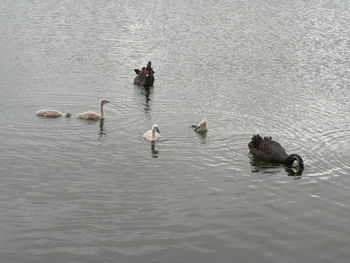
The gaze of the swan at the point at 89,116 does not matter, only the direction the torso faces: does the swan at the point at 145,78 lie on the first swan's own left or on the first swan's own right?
on the first swan's own left

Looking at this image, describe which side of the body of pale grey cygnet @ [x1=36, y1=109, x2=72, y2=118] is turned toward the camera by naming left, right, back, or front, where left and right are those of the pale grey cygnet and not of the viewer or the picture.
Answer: right

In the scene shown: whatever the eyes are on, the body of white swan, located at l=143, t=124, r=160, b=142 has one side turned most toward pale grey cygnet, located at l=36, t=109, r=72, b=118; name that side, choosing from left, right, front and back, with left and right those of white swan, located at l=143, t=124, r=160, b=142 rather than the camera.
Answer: back

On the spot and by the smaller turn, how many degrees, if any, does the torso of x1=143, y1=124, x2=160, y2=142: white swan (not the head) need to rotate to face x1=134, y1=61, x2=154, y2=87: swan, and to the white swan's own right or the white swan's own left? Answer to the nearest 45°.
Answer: approximately 135° to the white swan's own left

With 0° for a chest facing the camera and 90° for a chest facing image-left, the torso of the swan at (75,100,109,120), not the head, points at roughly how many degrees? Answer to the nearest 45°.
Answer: approximately 270°

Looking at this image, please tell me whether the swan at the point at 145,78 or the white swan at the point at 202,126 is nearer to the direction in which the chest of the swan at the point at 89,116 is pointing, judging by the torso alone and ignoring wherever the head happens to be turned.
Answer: the white swan

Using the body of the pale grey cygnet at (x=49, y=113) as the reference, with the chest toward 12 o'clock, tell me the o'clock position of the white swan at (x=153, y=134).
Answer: the white swan at (x=153, y=134) is roughly at 1 o'clock from the pale grey cygnet at (x=49, y=113).

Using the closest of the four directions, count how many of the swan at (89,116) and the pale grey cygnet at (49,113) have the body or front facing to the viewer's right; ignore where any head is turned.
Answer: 2

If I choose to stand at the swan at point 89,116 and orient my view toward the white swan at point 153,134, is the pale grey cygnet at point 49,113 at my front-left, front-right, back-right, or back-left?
back-right

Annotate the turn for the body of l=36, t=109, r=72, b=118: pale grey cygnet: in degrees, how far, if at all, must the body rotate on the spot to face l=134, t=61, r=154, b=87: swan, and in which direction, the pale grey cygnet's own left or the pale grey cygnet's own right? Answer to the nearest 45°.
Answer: approximately 45° to the pale grey cygnet's own left

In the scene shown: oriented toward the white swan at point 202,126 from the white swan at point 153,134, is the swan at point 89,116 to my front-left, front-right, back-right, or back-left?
back-left
